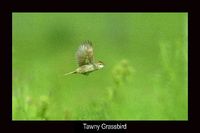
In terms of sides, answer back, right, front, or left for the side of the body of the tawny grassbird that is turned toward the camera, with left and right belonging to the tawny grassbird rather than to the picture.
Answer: right
